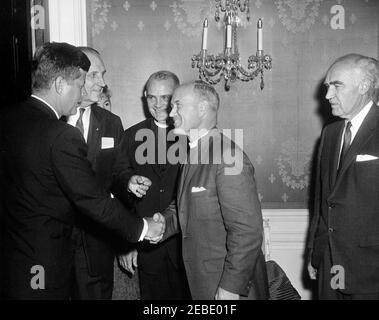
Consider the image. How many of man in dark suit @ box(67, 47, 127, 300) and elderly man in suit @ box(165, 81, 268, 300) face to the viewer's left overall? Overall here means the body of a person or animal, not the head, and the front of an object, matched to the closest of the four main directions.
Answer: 1

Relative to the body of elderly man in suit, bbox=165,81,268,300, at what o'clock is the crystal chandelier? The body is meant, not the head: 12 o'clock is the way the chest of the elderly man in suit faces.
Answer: The crystal chandelier is roughly at 3 o'clock from the elderly man in suit.

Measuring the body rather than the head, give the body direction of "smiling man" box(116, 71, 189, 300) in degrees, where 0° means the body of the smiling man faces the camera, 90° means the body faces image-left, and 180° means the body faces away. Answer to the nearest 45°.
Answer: approximately 0°

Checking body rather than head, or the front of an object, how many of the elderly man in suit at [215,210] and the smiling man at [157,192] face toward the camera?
1

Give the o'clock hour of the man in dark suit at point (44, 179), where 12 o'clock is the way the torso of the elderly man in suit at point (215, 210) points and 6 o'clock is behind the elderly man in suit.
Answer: The man in dark suit is roughly at 12 o'clock from the elderly man in suit.

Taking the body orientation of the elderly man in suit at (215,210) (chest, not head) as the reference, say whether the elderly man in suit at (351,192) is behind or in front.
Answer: behind

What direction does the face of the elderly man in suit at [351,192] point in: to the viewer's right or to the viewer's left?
to the viewer's left

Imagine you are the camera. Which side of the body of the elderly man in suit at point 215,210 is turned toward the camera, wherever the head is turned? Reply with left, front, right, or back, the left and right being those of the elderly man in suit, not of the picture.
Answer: left
